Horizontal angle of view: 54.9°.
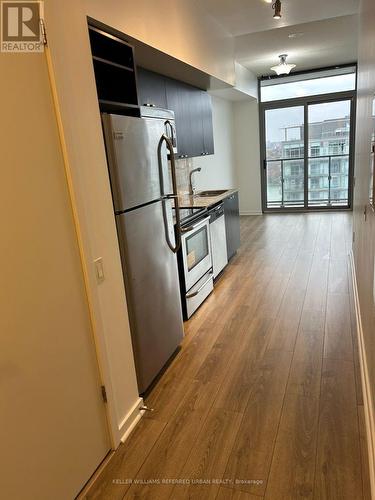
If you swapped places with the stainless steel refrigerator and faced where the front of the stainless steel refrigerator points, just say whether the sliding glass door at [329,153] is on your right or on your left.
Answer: on your left

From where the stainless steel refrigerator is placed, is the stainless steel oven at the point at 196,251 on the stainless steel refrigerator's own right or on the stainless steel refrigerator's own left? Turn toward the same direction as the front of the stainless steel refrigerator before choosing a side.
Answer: on the stainless steel refrigerator's own left

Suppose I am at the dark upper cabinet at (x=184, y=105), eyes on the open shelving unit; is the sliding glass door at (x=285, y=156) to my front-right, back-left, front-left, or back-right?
back-left

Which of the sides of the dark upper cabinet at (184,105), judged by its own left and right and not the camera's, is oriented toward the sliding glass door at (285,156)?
left

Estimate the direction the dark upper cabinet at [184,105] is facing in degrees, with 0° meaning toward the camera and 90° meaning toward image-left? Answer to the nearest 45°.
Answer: approximately 315°

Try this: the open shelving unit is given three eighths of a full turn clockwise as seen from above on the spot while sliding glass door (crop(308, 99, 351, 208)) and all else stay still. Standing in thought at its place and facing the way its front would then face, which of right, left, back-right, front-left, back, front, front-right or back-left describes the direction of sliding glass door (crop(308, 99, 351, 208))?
back-right

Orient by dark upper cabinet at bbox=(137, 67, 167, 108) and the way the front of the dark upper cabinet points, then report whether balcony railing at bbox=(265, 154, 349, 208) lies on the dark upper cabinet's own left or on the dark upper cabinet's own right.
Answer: on the dark upper cabinet's own left

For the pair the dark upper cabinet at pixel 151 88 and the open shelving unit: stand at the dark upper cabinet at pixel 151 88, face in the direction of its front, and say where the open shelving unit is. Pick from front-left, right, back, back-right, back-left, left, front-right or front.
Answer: front-right

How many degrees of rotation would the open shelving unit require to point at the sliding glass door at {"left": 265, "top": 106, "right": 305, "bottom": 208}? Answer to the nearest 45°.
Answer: approximately 90° to its left
